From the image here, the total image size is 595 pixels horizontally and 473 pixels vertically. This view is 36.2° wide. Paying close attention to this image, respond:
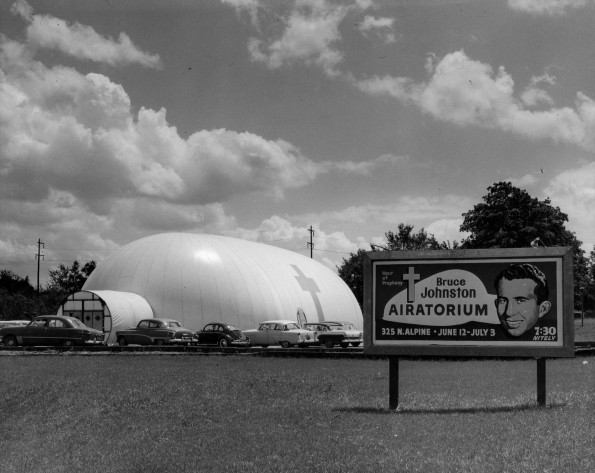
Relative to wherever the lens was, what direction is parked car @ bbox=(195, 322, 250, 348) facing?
facing away from the viewer and to the left of the viewer

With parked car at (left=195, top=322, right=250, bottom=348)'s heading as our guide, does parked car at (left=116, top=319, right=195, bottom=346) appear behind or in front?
in front

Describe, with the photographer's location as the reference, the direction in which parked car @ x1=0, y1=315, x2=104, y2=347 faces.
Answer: facing away from the viewer and to the left of the viewer

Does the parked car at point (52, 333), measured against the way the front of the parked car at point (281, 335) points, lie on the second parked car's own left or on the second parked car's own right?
on the second parked car's own left

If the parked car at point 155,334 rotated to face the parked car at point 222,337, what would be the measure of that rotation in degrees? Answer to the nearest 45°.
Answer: approximately 180°

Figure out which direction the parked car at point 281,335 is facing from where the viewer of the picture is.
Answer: facing away from the viewer and to the left of the viewer

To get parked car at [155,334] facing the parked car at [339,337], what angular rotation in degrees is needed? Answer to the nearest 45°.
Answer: approximately 135° to its right
